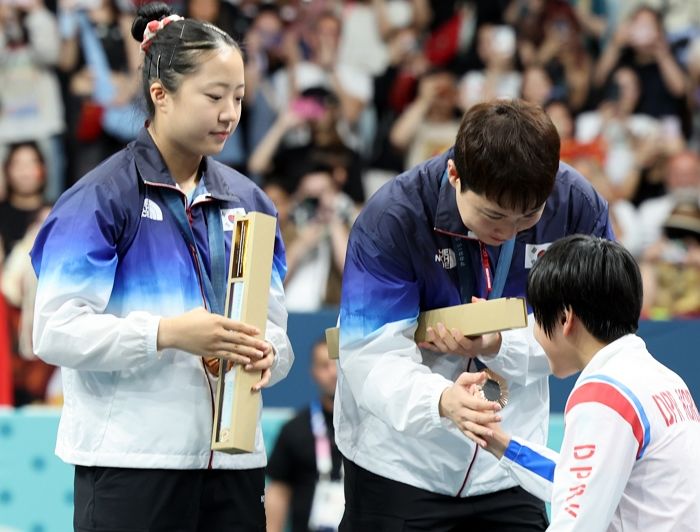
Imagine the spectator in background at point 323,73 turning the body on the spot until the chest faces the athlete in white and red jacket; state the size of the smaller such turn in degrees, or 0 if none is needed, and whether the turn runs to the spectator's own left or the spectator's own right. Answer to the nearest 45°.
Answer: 0° — they already face them

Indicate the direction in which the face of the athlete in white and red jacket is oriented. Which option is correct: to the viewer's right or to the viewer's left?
to the viewer's left

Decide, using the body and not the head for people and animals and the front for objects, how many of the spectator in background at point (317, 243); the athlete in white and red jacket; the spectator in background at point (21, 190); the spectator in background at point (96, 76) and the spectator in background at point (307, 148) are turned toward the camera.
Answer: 4

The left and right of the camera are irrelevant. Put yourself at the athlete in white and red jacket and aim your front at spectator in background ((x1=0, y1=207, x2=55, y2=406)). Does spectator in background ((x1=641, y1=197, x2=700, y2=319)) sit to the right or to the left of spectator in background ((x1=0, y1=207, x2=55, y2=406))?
right
